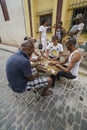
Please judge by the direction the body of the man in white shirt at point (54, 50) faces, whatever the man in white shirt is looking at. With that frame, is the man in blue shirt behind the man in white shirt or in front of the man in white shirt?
in front

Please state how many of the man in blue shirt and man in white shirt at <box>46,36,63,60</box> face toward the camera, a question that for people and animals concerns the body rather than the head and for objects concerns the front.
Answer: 1

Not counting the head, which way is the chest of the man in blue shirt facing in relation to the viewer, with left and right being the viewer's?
facing away from the viewer and to the right of the viewer

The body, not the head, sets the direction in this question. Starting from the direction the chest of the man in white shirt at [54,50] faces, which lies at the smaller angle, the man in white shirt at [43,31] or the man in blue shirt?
the man in blue shirt

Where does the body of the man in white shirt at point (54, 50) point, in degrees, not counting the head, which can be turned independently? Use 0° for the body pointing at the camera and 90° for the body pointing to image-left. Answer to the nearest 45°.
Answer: approximately 0°

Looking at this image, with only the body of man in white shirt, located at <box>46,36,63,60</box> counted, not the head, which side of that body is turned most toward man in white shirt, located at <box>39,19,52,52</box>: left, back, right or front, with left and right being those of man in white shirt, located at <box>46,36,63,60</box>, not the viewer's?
back

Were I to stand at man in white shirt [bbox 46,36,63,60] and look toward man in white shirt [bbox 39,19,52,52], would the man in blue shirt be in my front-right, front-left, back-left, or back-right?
back-left

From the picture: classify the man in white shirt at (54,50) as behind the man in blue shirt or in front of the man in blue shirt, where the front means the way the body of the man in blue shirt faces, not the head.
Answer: in front
